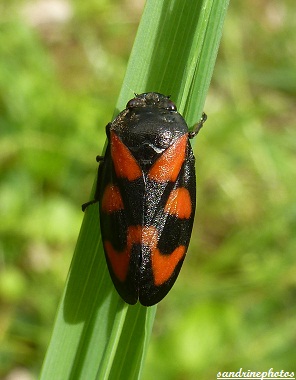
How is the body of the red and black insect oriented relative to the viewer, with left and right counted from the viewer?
facing away from the viewer
